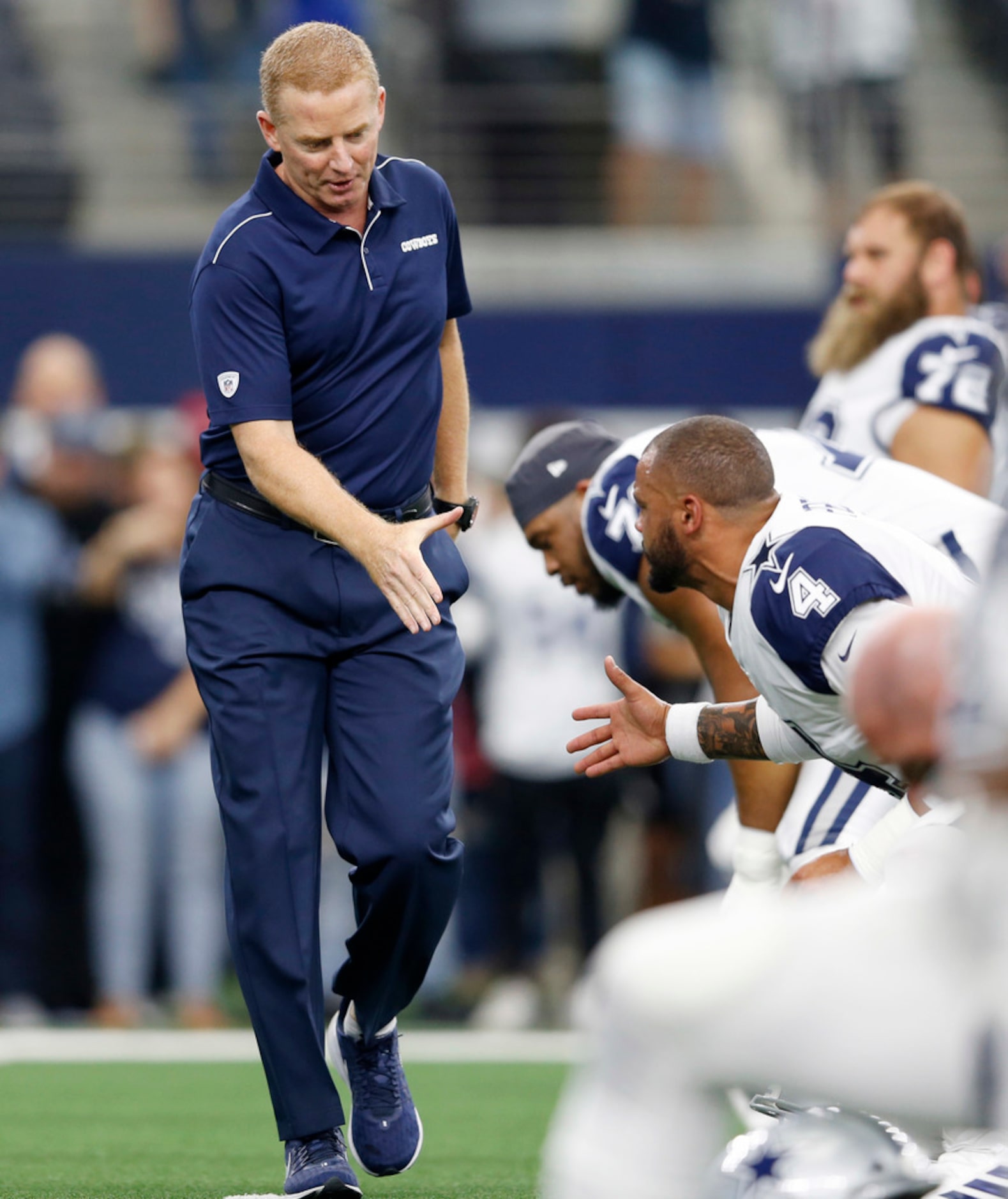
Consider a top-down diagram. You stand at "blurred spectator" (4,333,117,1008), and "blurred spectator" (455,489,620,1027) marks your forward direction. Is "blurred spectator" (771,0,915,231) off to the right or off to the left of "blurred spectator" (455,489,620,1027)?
left

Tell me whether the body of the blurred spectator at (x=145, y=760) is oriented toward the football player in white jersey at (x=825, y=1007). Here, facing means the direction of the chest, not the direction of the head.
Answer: yes

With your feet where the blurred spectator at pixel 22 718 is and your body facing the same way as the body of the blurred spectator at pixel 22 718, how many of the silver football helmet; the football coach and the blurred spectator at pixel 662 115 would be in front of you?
2

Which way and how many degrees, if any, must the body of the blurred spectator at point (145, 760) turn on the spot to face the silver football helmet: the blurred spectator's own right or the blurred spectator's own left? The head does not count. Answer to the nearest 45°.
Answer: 0° — they already face it

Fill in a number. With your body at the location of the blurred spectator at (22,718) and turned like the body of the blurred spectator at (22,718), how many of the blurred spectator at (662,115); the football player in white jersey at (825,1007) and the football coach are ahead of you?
2

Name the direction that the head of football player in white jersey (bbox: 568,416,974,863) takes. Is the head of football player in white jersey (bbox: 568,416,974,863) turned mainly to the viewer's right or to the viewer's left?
to the viewer's left

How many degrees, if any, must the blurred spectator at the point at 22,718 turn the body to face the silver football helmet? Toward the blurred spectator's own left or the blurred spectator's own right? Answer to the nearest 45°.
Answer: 0° — they already face it

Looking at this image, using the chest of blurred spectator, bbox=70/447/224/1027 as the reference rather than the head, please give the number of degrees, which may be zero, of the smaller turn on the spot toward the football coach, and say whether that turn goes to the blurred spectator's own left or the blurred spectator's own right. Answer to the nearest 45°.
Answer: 0° — they already face them

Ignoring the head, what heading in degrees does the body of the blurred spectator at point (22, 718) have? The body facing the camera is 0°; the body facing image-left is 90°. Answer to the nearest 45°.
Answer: approximately 0°
